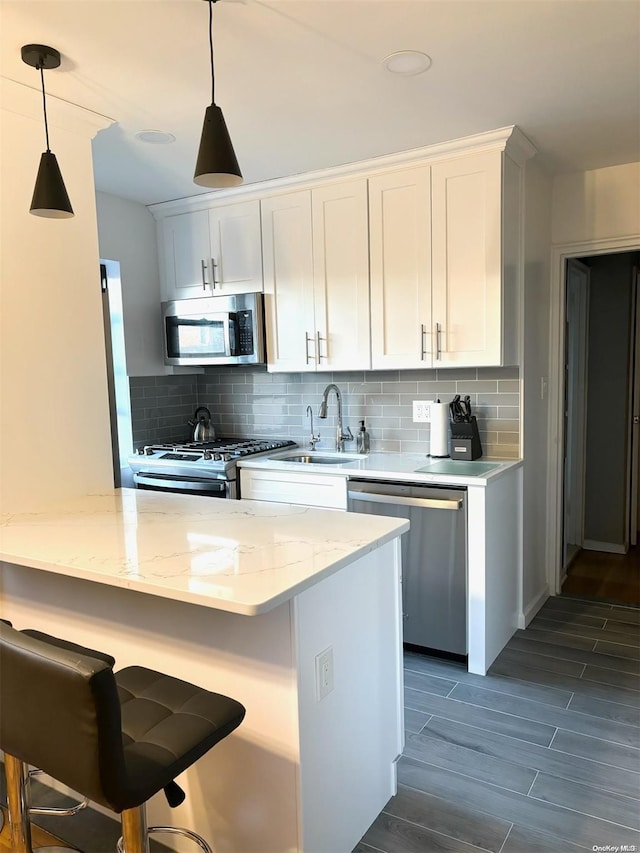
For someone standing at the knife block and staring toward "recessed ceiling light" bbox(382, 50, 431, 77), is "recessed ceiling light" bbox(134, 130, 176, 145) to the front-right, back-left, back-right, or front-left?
front-right

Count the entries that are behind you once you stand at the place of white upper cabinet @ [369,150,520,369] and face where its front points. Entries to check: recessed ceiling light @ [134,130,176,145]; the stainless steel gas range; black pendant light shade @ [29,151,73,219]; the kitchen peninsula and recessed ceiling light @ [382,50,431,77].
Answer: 0

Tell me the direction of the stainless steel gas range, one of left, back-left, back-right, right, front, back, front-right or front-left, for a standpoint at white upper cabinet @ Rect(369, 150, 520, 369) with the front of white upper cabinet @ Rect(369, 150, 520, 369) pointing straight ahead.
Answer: front-right

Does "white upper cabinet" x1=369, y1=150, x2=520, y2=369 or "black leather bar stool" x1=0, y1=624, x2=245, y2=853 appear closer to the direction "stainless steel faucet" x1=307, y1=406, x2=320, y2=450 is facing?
the black leather bar stool

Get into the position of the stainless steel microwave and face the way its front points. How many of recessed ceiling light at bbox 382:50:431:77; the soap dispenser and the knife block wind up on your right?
0

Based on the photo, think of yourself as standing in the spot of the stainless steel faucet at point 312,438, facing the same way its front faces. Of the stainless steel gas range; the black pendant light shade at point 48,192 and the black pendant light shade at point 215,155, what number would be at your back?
0

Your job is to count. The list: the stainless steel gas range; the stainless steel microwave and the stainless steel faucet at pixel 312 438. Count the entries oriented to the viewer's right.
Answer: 0

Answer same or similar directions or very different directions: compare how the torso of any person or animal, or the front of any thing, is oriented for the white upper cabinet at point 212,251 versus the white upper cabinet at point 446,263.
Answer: same or similar directions

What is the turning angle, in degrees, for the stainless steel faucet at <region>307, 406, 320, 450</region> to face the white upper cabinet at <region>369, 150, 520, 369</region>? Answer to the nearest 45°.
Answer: approximately 90° to its left

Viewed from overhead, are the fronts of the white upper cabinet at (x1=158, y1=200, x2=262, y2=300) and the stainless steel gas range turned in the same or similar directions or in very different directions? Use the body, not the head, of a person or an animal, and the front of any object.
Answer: same or similar directions

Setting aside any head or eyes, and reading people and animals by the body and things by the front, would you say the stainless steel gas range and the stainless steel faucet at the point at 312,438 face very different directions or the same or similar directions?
same or similar directions

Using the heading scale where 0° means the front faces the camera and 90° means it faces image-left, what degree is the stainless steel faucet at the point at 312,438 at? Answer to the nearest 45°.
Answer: approximately 45°

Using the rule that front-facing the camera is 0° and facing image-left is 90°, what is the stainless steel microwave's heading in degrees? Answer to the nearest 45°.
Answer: approximately 45°

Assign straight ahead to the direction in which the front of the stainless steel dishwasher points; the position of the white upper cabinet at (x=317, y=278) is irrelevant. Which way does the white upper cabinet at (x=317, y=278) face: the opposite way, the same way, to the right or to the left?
the same way

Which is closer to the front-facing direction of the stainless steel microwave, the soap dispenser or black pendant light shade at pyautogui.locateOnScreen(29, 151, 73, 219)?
the black pendant light shade

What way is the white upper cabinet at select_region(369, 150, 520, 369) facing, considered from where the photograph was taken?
facing the viewer and to the left of the viewer

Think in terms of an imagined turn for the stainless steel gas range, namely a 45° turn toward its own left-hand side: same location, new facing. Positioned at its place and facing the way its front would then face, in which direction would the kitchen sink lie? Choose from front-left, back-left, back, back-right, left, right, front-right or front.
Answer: left

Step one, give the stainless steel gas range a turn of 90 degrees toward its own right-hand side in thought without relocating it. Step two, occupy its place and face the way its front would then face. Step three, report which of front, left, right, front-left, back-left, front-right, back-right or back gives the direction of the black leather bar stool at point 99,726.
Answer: back-left

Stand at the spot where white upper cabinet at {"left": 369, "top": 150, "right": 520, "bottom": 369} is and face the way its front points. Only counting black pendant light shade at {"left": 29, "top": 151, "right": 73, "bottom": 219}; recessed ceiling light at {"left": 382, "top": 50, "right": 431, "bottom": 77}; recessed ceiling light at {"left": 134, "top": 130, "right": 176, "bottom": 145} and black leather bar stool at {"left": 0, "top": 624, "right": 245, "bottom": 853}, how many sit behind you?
0
